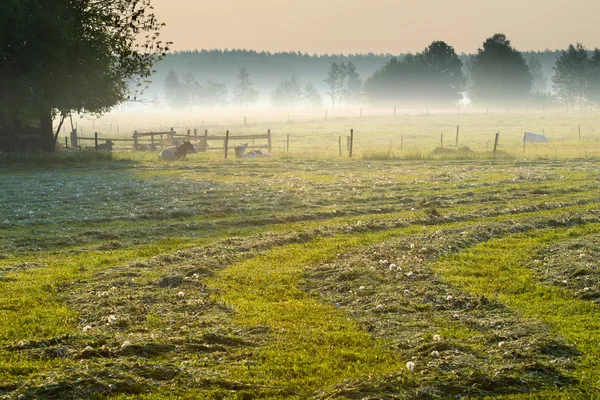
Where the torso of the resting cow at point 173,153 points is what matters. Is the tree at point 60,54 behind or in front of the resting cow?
behind

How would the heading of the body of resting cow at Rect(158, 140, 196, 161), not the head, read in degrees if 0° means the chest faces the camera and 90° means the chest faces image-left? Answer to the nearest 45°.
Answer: approximately 270°
